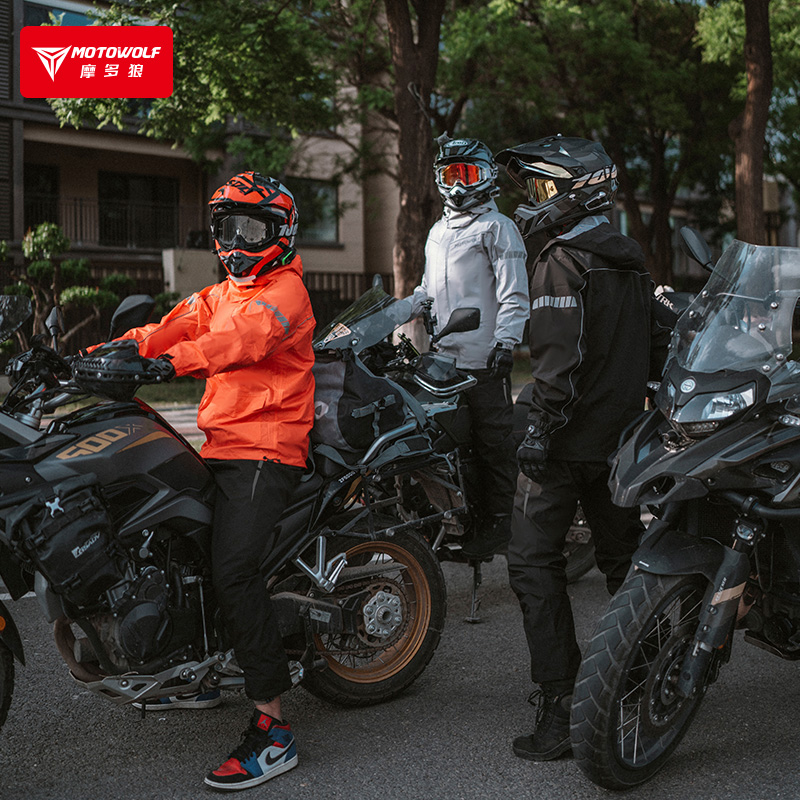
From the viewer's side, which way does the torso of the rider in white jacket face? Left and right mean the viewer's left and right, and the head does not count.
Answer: facing the viewer and to the left of the viewer

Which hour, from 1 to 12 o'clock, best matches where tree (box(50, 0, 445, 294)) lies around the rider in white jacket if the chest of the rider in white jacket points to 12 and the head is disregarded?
The tree is roughly at 4 o'clock from the rider in white jacket.

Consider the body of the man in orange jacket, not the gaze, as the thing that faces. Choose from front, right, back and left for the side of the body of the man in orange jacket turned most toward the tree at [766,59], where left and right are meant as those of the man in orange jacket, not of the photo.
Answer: back

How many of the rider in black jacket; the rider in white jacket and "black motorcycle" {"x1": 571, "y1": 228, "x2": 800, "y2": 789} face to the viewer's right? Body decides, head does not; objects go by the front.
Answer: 0

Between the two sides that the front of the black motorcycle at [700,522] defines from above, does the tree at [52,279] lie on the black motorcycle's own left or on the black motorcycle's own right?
on the black motorcycle's own right

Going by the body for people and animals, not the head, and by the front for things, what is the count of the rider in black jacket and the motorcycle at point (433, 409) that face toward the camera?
0

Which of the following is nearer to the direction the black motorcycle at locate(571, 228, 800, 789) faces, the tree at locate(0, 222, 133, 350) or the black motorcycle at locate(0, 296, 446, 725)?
the black motorcycle

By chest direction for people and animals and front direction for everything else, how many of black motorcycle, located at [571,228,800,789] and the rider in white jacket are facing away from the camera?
0

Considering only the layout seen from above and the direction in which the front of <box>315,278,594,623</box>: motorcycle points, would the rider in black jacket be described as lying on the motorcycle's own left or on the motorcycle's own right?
on the motorcycle's own left

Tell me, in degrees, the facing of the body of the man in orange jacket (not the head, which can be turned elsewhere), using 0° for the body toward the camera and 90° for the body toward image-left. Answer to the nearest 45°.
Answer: approximately 45°

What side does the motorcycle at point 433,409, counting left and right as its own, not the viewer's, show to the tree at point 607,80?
right

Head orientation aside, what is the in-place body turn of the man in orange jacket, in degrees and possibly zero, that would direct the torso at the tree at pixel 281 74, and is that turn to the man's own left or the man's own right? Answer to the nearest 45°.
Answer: approximately 135° to the man's own right

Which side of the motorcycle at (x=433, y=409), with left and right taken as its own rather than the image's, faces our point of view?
left
